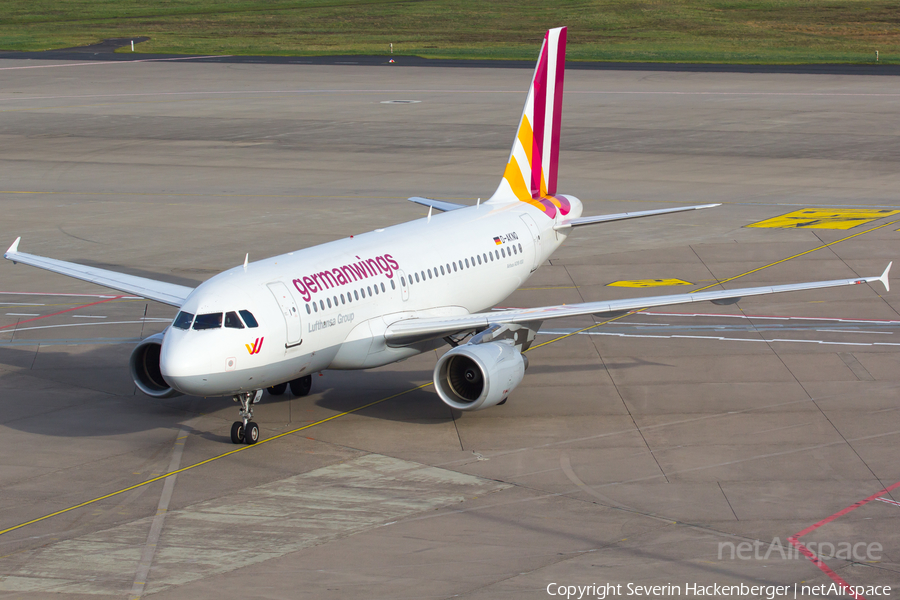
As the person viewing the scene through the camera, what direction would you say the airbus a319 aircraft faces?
facing the viewer and to the left of the viewer
